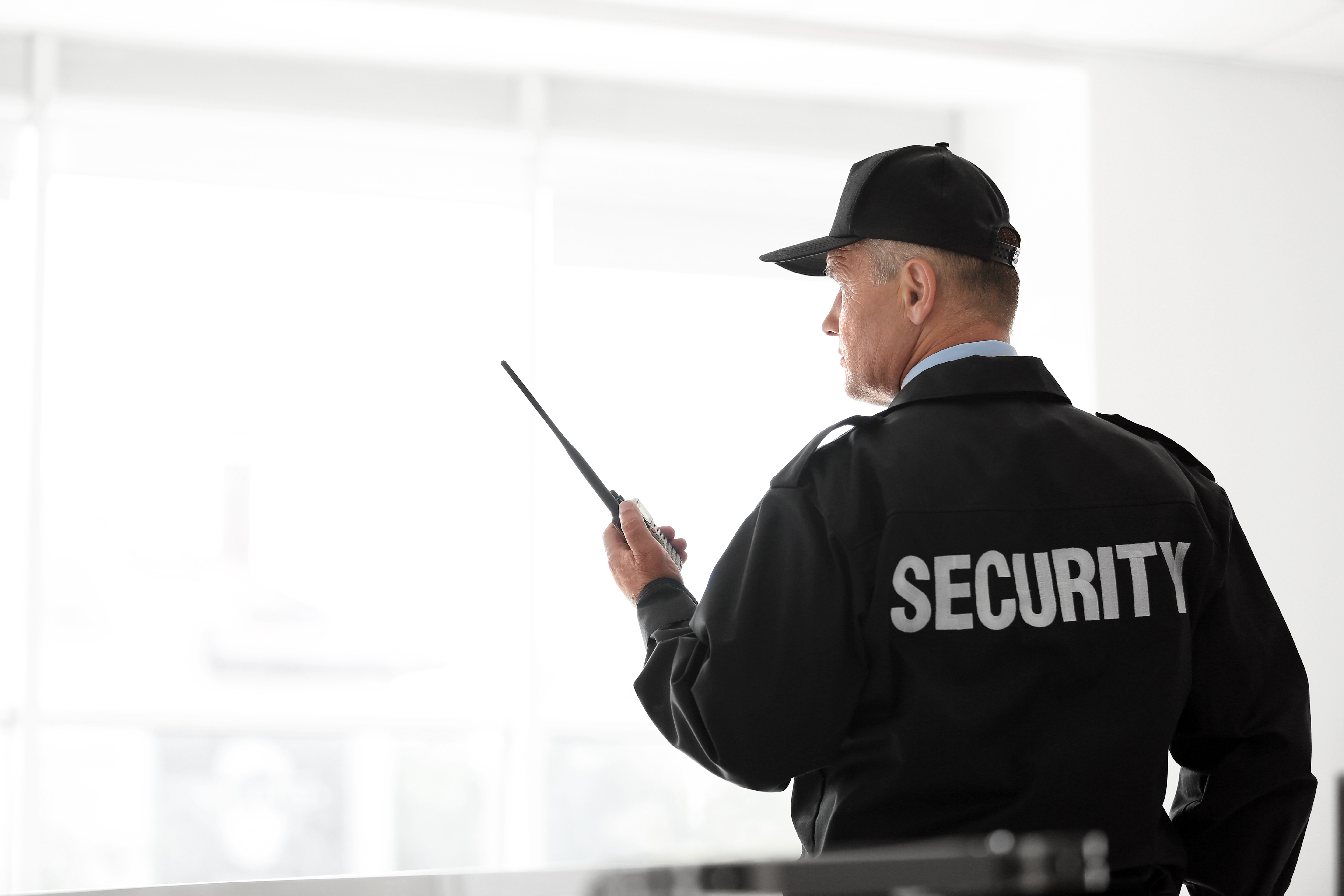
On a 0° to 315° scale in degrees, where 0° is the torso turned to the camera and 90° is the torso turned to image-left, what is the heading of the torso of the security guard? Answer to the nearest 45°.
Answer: approximately 135°

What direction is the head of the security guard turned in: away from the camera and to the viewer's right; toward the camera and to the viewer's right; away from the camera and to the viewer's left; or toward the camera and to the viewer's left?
away from the camera and to the viewer's left
